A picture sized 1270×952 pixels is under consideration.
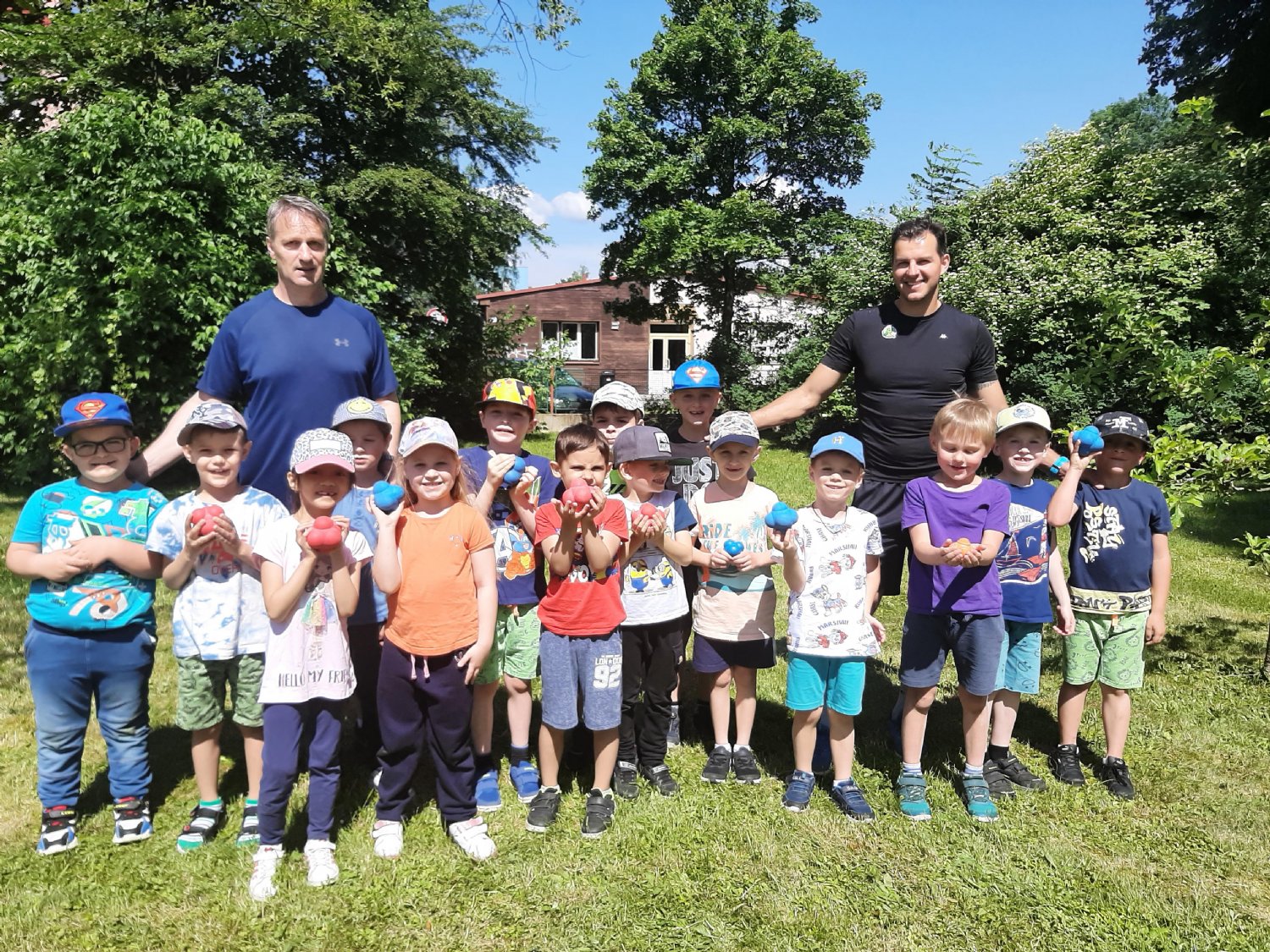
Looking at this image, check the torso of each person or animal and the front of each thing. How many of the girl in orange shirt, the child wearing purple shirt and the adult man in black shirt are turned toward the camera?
3

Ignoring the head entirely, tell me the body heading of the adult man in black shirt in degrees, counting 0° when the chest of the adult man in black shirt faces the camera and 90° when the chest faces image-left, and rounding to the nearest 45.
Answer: approximately 0°

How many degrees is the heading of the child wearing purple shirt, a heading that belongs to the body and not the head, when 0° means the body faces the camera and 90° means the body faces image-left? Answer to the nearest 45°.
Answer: approximately 0°

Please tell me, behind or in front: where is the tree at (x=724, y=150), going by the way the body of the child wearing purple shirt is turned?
behind

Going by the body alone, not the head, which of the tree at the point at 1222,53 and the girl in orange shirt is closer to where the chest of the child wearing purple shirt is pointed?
the girl in orange shirt

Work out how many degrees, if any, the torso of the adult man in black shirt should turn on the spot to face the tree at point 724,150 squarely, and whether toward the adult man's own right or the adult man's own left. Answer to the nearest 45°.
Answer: approximately 180°

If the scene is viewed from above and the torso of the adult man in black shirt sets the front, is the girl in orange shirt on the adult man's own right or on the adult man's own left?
on the adult man's own right

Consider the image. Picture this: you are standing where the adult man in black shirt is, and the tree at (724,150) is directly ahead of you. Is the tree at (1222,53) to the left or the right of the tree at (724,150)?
right

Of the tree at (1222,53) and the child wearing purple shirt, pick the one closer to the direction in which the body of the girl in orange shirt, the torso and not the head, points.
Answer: the child wearing purple shirt
